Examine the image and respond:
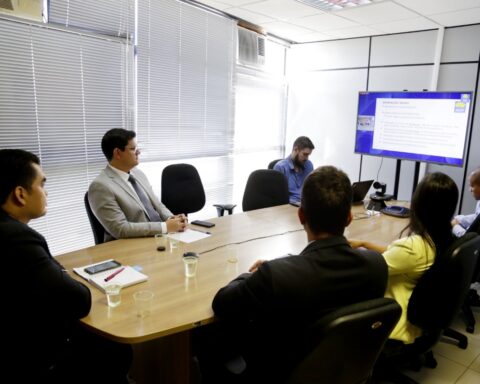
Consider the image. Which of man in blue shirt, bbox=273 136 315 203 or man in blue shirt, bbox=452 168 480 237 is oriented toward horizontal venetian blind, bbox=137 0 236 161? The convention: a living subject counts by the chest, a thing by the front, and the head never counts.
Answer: man in blue shirt, bbox=452 168 480 237

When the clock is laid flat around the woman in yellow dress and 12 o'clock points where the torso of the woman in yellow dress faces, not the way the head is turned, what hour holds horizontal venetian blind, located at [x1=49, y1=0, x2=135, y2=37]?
The horizontal venetian blind is roughly at 11 o'clock from the woman in yellow dress.

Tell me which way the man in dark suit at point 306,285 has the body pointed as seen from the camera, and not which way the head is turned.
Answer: away from the camera

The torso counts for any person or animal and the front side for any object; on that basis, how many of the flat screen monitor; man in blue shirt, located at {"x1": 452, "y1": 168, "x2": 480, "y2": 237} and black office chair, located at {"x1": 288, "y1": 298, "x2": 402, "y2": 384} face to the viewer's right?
0

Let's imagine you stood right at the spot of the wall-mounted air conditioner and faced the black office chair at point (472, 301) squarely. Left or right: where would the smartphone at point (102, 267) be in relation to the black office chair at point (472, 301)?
right

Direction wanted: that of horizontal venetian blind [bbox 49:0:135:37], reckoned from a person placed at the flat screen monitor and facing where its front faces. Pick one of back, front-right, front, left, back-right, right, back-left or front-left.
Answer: front

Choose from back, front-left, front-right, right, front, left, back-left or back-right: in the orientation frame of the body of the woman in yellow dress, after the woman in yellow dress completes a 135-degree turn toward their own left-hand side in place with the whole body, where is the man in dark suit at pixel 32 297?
front-right

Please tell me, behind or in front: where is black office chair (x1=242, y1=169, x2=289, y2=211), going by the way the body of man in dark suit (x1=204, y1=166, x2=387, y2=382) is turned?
in front

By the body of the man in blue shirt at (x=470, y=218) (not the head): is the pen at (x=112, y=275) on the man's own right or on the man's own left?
on the man's own left

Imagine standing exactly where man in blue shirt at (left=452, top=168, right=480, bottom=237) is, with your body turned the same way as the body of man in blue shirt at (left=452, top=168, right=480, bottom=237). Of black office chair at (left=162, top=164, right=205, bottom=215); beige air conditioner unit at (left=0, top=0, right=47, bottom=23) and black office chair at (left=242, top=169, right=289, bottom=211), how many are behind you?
0

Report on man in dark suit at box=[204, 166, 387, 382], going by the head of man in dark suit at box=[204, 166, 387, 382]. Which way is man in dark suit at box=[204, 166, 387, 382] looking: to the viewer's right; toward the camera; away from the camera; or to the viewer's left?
away from the camera

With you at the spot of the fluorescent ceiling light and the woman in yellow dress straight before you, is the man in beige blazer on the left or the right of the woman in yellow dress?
right

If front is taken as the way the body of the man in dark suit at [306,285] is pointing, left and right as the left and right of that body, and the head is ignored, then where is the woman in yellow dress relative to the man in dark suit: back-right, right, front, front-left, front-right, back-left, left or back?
front-right

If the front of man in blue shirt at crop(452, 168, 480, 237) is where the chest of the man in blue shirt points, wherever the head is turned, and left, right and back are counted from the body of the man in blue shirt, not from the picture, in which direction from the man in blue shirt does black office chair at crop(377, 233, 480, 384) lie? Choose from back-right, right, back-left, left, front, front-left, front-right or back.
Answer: left

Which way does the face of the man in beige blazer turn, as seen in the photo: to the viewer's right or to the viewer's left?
to the viewer's right

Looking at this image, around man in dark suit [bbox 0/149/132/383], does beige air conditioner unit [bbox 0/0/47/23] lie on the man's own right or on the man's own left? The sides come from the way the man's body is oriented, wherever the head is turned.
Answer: on the man's own left

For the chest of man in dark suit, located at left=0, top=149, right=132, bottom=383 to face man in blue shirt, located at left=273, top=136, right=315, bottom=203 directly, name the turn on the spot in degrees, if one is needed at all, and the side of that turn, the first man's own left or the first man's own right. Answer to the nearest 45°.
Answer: approximately 45° to the first man's own left

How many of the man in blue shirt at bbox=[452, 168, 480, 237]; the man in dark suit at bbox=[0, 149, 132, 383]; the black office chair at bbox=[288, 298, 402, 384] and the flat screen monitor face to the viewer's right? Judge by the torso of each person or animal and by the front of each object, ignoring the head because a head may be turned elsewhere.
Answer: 1

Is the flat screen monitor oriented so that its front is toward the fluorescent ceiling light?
yes

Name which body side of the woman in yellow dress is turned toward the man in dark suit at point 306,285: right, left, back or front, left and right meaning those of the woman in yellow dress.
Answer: left
